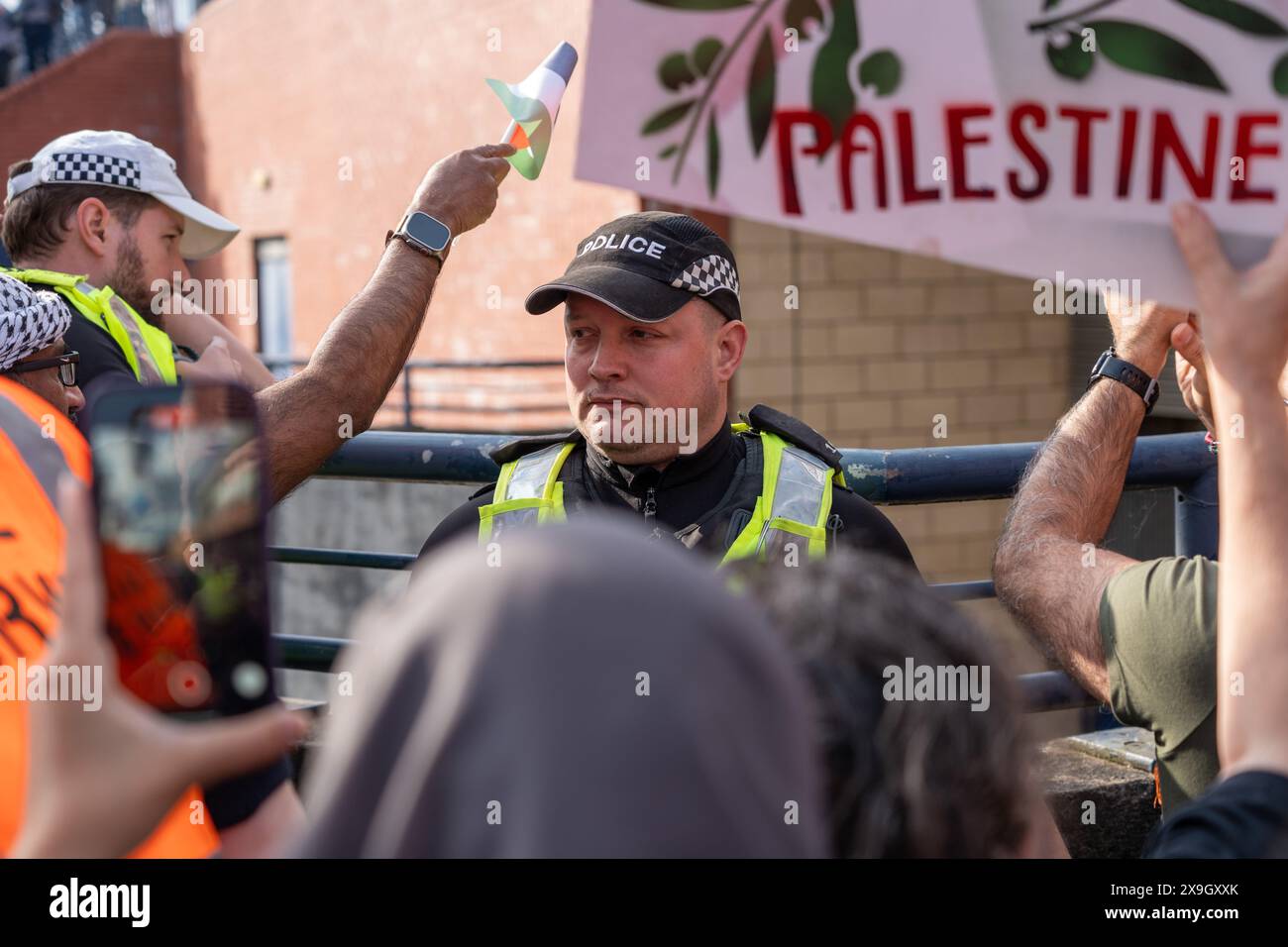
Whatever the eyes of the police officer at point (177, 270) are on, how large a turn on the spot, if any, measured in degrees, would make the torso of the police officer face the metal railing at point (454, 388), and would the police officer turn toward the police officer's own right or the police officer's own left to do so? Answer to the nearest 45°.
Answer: approximately 90° to the police officer's own left

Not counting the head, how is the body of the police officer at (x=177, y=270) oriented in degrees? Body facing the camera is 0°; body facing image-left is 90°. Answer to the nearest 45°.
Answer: approximately 270°

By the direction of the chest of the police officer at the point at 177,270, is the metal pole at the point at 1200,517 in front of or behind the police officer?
in front

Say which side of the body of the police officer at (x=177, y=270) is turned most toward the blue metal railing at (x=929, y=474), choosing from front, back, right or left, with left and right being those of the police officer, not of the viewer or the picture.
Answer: front

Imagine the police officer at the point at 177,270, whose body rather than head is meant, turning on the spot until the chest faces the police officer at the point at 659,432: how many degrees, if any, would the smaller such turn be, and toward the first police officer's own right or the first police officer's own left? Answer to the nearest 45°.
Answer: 0° — they already face them

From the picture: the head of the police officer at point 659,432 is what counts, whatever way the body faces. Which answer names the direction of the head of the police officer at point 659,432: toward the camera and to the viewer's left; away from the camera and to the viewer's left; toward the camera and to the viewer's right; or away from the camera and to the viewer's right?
toward the camera and to the viewer's left

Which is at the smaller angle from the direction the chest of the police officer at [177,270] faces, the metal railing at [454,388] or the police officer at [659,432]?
the police officer

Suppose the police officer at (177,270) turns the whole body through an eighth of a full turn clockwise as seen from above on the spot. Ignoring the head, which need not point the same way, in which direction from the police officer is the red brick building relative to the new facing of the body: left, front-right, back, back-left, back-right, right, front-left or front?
back-left

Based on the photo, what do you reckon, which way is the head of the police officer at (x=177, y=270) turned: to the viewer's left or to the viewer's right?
to the viewer's right
